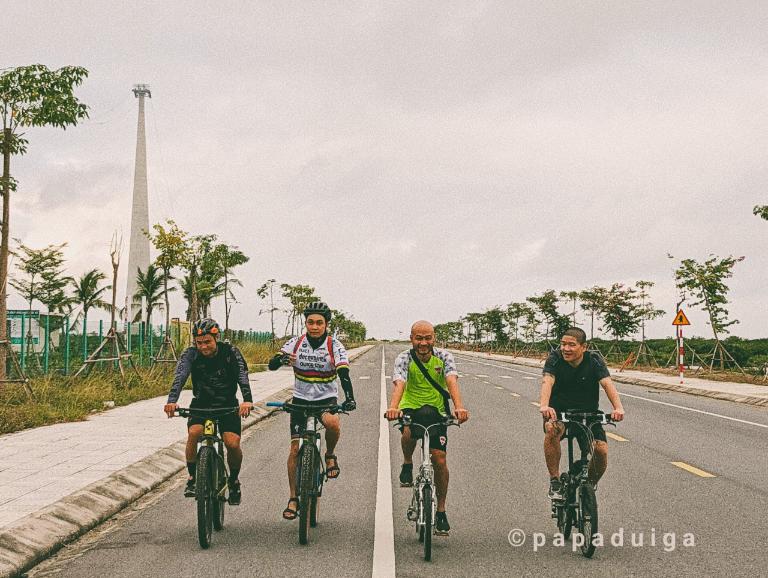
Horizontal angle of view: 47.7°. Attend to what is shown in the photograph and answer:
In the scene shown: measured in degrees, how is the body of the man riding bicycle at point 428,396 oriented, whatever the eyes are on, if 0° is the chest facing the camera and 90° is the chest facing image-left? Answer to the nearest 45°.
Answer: approximately 0°

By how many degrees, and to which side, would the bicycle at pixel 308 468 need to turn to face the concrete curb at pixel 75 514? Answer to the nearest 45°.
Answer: approximately 90° to its right

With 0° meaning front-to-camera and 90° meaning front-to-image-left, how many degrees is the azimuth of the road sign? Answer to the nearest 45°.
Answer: approximately 0°

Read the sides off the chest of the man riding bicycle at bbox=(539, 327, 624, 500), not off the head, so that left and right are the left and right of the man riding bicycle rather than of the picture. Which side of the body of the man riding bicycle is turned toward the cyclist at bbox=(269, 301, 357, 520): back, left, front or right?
right

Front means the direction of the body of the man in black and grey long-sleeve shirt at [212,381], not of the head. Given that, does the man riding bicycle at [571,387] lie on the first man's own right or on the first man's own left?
on the first man's own left

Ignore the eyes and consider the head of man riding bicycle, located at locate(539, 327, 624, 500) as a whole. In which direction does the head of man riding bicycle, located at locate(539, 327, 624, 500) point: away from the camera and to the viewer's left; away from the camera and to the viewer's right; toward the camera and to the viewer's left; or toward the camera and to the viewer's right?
toward the camera and to the viewer's left

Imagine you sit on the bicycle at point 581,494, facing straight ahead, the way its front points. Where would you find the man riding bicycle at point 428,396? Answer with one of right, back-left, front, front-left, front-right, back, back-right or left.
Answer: right

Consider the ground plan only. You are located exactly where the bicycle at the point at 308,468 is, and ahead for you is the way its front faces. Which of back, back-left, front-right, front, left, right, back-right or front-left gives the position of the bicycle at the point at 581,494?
left

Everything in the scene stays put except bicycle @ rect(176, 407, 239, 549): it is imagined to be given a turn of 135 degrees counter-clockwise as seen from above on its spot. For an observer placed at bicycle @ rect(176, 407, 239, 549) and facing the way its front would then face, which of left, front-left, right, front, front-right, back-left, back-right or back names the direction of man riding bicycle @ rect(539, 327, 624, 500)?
front-right
